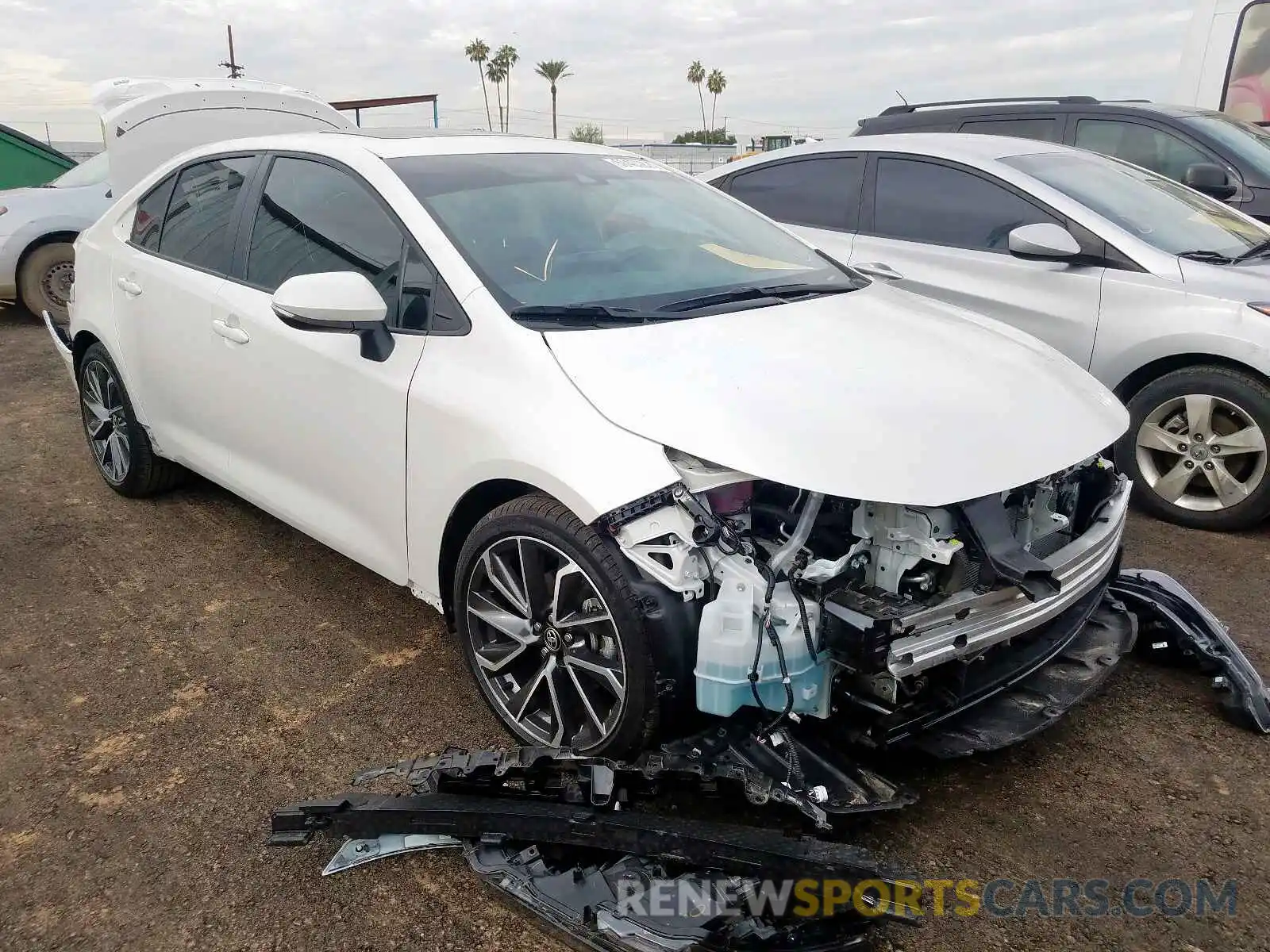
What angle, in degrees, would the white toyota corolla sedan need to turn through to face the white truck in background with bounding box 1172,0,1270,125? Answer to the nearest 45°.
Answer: approximately 90° to its left

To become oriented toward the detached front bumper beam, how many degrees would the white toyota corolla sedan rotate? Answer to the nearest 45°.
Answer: approximately 45° to its right

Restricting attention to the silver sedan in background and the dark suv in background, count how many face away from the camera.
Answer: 0

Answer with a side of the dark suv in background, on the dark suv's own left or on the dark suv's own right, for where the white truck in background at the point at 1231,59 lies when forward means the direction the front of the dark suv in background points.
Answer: on the dark suv's own left

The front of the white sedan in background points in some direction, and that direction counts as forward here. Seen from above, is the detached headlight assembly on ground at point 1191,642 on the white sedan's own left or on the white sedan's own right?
on the white sedan's own left

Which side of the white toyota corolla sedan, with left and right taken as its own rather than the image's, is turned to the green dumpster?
back

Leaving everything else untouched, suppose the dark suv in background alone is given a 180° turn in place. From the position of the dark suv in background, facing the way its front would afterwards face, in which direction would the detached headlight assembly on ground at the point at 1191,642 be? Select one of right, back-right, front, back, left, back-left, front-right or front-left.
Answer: back-left

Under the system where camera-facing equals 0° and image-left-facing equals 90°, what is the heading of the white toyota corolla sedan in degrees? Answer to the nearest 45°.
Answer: approximately 315°

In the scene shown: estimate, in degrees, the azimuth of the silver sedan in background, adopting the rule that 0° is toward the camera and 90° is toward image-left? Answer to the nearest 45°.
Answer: approximately 315°

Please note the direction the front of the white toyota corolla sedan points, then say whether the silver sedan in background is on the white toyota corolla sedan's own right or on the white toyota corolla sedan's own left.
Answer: on the white toyota corolla sedan's own left
